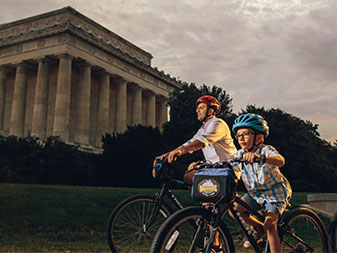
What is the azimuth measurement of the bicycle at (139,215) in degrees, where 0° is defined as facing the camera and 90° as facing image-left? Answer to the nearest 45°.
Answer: approximately 90°

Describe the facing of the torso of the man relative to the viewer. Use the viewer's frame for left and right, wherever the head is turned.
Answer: facing to the left of the viewer

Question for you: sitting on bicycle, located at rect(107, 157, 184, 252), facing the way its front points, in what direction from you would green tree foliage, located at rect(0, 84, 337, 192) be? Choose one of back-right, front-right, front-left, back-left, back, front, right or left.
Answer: right

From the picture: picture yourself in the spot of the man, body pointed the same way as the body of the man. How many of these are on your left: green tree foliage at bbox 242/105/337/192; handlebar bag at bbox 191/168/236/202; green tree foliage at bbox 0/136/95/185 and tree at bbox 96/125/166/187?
1

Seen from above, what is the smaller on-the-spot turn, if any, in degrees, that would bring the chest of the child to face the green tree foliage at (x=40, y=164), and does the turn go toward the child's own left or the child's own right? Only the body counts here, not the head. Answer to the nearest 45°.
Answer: approximately 90° to the child's own right

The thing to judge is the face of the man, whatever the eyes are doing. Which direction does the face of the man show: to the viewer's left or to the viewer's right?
to the viewer's left

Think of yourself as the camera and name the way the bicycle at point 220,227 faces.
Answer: facing the viewer and to the left of the viewer

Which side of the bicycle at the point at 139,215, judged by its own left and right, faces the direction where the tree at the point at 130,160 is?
right

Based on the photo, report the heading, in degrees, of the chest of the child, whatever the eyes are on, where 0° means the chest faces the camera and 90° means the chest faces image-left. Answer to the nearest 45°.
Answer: approximately 45°

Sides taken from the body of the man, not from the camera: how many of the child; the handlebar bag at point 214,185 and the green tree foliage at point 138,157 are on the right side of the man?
1

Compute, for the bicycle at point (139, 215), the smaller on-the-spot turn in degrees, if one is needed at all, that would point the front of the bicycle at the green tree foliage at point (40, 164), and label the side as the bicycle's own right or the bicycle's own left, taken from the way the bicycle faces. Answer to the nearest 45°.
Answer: approximately 90° to the bicycle's own right

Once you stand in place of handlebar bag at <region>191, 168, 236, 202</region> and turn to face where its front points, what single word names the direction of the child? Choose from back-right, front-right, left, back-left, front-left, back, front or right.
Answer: back

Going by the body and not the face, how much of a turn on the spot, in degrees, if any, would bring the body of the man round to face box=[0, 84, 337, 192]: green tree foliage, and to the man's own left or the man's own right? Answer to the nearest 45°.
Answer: approximately 90° to the man's own right
